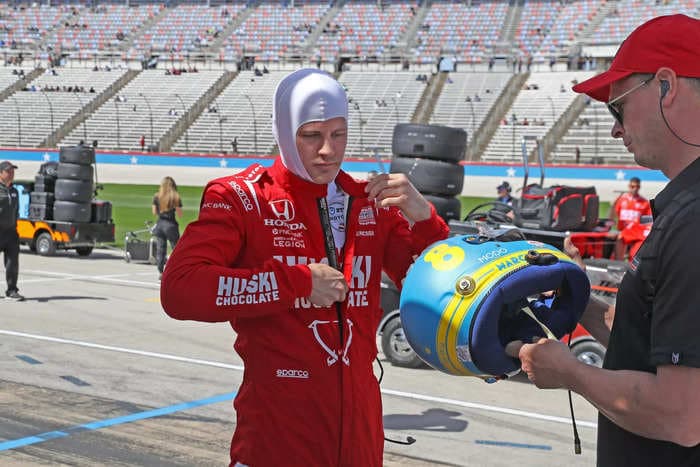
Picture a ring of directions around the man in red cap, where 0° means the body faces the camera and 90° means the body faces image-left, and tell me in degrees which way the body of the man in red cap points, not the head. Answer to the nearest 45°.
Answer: approximately 90°

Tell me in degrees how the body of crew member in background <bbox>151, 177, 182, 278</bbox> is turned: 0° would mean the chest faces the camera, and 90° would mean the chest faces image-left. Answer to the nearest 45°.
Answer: approximately 180°

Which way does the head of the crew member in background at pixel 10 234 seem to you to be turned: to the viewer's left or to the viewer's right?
to the viewer's right

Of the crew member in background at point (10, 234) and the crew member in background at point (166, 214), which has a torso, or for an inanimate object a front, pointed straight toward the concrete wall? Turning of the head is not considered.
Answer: the crew member in background at point (166, 214)

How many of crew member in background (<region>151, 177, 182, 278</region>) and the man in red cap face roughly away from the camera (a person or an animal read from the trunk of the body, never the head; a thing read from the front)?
1

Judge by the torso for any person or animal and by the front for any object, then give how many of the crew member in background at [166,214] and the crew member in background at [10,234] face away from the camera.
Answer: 1

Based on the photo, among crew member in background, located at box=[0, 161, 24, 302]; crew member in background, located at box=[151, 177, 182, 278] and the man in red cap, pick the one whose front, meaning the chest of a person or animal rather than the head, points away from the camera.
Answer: crew member in background, located at box=[151, 177, 182, 278]

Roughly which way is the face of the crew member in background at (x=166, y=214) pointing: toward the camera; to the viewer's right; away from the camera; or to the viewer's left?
away from the camera

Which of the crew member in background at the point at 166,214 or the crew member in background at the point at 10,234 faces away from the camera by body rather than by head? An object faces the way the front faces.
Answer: the crew member in background at the point at 166,214

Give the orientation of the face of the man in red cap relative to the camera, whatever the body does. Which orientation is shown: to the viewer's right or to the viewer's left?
to the viewer's left

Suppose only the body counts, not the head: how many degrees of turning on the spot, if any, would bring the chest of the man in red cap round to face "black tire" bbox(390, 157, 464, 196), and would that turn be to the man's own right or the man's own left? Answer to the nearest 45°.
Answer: approximately 90° to the man's own right

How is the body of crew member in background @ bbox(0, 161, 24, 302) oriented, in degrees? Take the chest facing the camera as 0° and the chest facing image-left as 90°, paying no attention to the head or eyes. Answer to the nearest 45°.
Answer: approximately 315°
